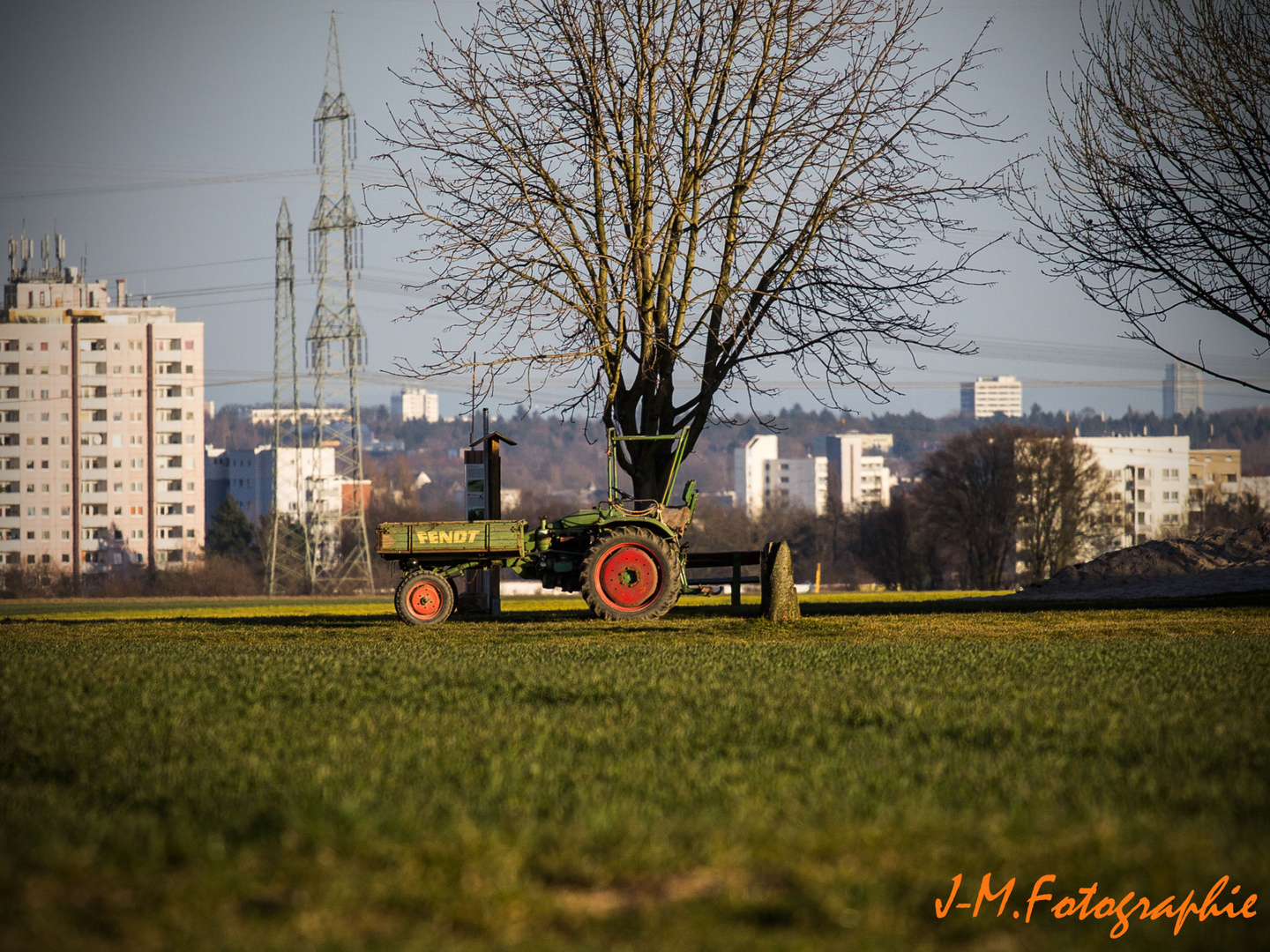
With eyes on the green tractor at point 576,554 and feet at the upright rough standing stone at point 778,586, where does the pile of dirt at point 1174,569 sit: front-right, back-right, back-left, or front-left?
back-right

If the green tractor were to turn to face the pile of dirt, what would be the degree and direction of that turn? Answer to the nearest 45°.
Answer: approximately 135° to its right

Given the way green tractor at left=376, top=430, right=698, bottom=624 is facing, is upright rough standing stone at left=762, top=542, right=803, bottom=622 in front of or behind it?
behind

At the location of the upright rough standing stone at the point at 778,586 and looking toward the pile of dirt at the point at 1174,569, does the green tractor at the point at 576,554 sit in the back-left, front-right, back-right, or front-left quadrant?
back-left

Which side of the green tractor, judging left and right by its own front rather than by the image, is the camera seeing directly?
left
